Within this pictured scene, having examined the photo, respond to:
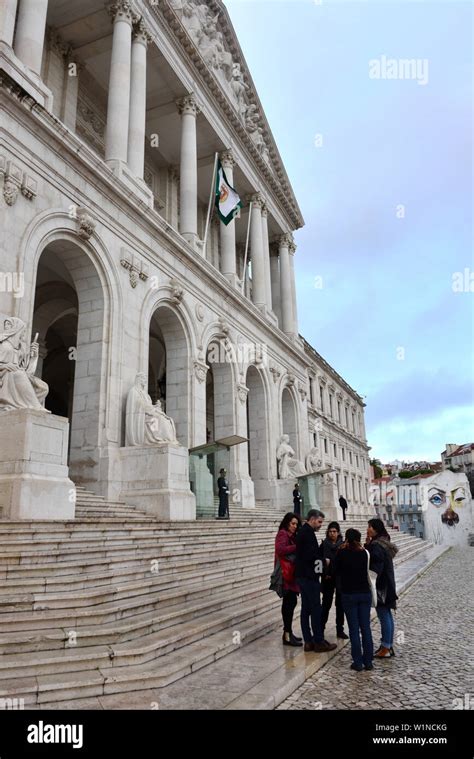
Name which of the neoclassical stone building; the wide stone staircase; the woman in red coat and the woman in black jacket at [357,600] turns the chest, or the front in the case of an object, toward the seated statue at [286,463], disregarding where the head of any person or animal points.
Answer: the woman in black jacket

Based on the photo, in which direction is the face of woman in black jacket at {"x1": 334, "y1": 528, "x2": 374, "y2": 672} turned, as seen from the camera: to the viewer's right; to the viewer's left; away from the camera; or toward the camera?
away from the camera

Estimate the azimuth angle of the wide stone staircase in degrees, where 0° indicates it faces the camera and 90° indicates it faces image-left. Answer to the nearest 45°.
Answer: approximately 315°

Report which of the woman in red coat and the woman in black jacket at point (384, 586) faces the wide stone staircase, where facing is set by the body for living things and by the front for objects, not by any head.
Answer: the woman in black jacket

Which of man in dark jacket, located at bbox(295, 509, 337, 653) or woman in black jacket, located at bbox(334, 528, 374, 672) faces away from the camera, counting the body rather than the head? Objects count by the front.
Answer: the woman in black jacket

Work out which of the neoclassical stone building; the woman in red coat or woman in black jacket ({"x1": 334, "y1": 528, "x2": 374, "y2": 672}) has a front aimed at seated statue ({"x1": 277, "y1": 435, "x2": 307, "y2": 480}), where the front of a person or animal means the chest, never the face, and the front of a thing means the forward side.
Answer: the woman in black jacket

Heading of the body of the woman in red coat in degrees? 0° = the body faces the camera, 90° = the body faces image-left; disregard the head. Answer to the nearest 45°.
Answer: approximately 270°

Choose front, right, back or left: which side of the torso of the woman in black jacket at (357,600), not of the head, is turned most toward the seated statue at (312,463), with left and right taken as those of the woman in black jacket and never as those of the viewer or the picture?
front

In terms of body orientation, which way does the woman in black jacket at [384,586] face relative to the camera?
to the viewer's left

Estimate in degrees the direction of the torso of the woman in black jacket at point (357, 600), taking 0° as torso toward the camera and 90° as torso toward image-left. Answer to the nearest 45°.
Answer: approximately 180°

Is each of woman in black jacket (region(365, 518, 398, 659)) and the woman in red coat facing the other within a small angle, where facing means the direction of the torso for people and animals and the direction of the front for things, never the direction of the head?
yes
